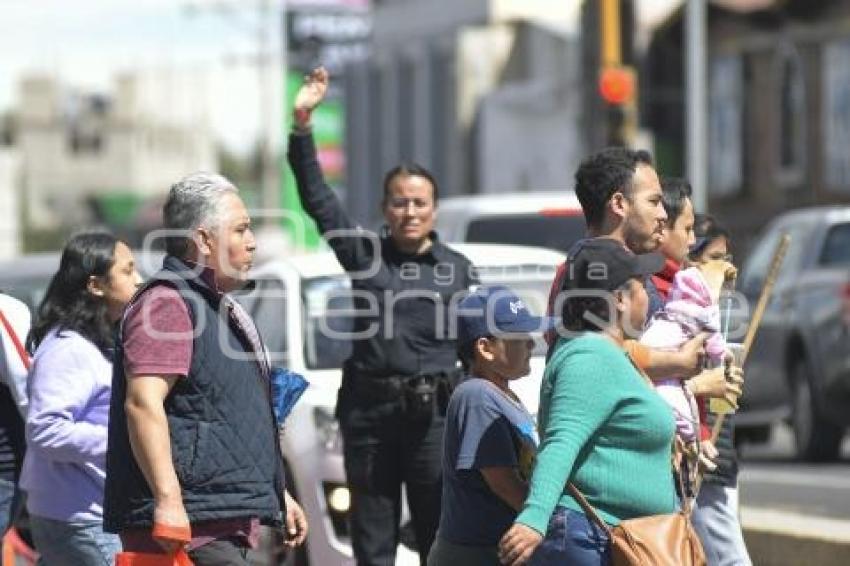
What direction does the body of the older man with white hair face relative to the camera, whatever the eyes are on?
to the viewer's right

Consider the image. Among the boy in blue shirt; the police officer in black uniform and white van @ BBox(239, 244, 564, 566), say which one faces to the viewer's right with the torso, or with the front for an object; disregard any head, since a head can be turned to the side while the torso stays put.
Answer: the boy in blue shirt

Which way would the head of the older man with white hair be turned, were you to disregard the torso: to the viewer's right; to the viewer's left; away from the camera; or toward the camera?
to the viewer's right

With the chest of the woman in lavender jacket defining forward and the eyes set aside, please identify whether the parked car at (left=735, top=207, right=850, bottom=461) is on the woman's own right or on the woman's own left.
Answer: on the woman's own left

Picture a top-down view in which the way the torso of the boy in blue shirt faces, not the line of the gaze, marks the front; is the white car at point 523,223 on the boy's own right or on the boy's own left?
on the boy's own left

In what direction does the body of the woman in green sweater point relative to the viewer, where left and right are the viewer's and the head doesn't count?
facing to the right of the viewer

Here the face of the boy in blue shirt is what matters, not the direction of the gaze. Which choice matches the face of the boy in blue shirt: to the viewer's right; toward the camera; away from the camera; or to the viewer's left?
to the viewer's right
